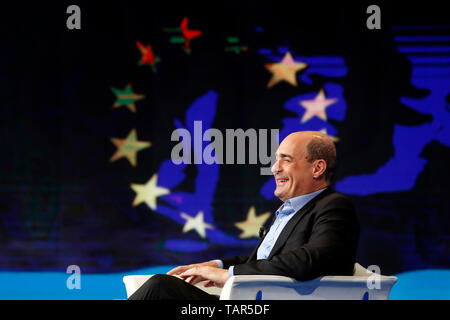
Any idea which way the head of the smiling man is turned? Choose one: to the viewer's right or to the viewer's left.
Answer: to the viewer's left

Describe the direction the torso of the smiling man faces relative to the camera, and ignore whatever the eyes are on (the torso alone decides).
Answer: to the viewer's left
